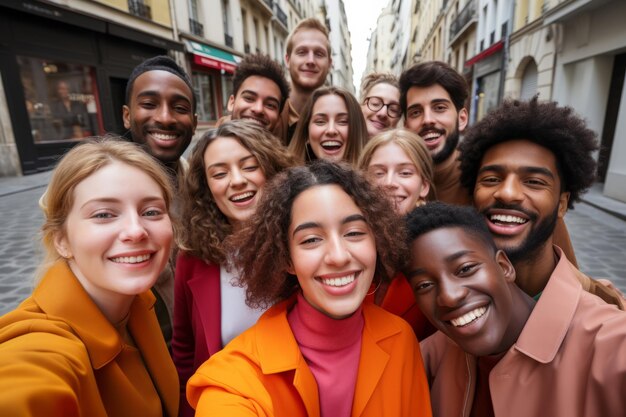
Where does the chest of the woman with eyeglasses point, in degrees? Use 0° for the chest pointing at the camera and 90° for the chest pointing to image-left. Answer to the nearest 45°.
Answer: approximately 0°

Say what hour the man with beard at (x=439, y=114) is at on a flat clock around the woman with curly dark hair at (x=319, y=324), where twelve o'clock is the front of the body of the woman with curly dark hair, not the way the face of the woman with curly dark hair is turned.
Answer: The man with beard is roughly at 7 o'clock from the woman with curly dark hair.

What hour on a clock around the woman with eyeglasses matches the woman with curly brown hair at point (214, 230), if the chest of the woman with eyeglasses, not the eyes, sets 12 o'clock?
The woman with curly brown hair is roughly at 1 o'clock from the woman with eyeglasses.

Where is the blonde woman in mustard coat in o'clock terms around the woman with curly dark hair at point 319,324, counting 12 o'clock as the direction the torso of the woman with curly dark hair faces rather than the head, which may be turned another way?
The blonde woman in mustard coat is roughly at 3 o'clock from the woman with curly dark hair.

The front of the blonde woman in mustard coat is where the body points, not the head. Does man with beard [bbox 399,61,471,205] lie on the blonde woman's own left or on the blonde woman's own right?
on the blonde woman's own left

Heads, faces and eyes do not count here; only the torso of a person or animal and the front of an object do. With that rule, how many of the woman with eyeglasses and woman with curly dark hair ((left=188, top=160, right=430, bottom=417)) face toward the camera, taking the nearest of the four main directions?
2

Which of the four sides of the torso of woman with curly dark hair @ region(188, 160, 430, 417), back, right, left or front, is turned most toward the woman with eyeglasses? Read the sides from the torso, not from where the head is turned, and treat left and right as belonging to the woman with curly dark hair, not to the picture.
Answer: back
